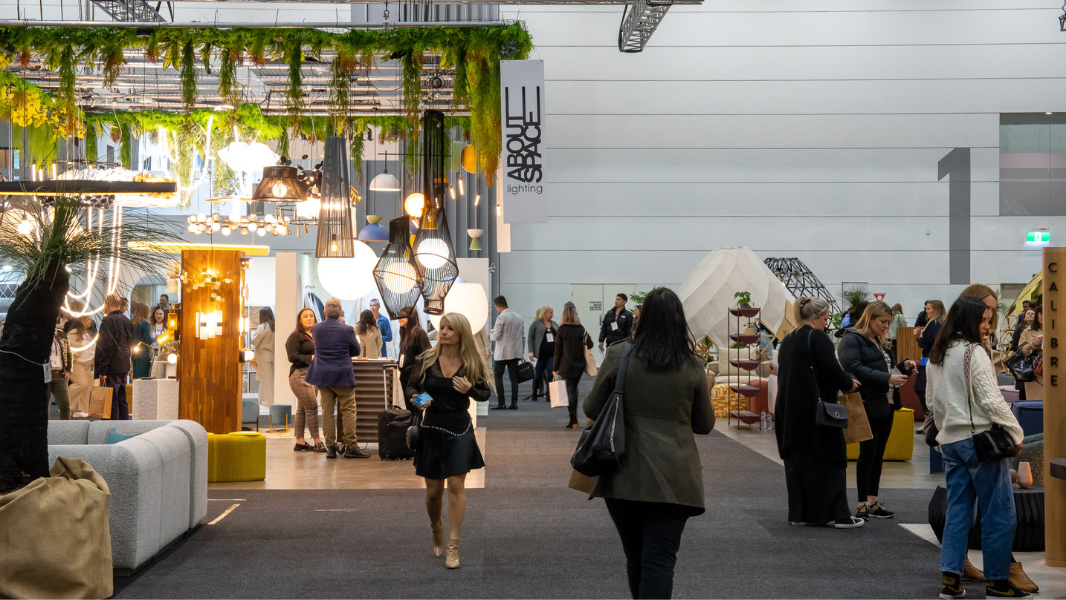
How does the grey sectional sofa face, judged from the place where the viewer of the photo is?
facing to the left of the viewer

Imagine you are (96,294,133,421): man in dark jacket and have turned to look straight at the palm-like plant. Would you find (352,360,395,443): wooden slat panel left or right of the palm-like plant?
left

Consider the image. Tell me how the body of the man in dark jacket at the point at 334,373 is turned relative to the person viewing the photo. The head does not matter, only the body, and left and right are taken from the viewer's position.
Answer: facing away from the viewer

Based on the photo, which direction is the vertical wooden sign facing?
toward the camera

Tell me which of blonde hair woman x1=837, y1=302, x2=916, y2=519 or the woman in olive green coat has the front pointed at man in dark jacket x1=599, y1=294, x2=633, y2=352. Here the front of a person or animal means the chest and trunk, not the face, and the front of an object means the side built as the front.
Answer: the woman in olive green coat

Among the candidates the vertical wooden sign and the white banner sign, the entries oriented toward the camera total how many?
2

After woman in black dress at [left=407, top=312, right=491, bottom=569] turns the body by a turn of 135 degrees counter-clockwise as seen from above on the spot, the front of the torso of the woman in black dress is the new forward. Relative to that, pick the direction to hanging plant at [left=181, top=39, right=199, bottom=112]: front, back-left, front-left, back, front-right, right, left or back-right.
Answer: left

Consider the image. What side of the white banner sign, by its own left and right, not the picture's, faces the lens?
front

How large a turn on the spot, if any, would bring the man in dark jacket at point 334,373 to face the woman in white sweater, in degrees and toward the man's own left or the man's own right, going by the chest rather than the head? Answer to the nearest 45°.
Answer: approximately 135° to the man's own right

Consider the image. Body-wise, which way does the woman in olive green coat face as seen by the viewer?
away from the camera

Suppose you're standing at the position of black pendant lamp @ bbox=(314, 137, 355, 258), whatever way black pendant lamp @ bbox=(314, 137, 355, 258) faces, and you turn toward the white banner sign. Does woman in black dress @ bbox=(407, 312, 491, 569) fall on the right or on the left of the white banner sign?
right
